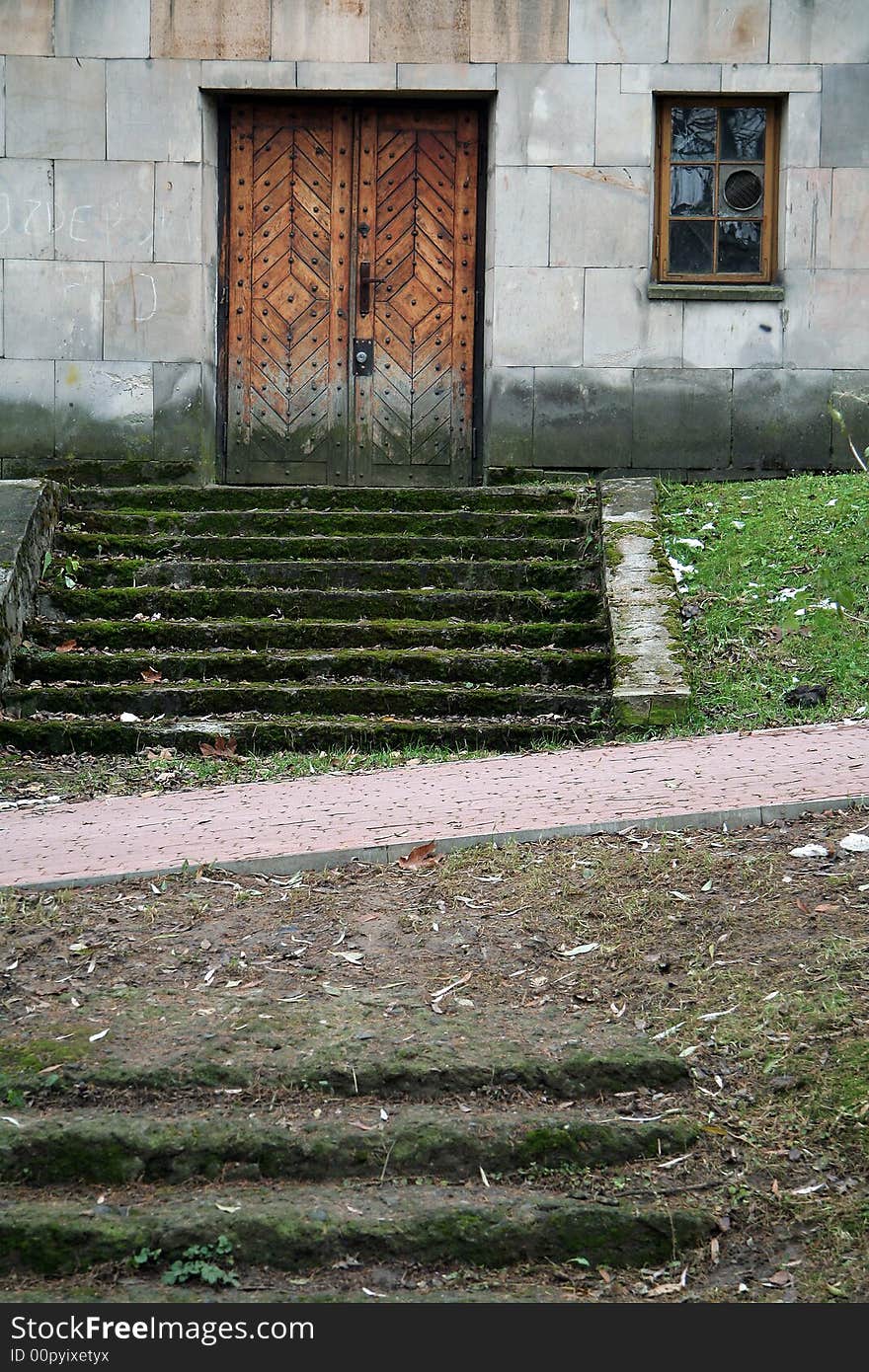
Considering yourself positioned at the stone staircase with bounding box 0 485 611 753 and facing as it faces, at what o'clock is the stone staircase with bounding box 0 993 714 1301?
the stone staircase with bounding box 0 993 714 1301 is roughly at 12 o'clock from the stone staircase with bounding box 0 485 611 753.

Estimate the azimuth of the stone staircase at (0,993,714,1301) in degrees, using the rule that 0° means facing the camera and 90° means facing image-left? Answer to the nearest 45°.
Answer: approximately 0°

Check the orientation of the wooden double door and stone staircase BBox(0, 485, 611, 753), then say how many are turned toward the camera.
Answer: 2

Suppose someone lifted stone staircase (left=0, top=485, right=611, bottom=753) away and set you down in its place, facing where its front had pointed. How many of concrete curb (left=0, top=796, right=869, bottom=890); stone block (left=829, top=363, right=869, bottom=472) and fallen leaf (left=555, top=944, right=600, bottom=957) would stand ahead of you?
2

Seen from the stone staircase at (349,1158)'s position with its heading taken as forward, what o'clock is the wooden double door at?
The wooden double door is roughly at 6 o'clock from the stone staircase.

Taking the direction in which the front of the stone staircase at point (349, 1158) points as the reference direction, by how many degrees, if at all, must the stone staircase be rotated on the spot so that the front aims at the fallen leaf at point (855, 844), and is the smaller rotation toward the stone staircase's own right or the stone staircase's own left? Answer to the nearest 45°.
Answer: approximately 135° to the stone staircase's own left

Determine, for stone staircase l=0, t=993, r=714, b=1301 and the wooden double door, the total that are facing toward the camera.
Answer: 2

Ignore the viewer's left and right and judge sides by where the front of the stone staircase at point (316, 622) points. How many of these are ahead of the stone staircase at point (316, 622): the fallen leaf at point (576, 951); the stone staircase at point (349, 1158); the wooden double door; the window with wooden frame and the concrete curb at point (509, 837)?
3

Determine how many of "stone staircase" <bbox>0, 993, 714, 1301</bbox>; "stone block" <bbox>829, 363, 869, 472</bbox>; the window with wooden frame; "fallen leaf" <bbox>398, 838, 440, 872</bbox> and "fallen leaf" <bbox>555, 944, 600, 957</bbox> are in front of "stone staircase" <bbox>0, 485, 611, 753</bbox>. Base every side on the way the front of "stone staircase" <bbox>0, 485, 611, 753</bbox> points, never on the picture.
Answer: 3

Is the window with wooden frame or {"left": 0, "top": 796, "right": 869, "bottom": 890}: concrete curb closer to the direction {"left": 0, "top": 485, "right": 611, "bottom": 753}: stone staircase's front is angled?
the concrete curb
